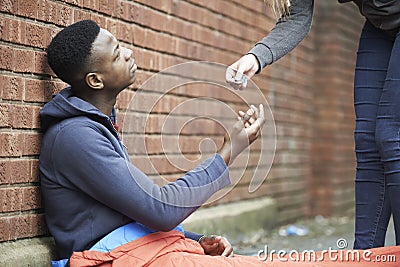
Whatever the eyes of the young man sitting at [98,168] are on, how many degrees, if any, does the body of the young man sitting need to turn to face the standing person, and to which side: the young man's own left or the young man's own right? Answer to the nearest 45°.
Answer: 0° — they already face them

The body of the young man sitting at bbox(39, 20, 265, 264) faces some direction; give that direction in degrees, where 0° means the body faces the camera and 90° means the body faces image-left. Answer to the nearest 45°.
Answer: approximately 270°

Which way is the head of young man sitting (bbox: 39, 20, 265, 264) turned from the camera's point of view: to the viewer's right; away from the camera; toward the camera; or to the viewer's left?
to the viewer's right
